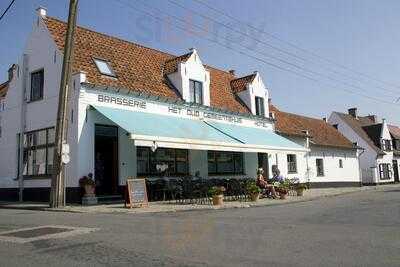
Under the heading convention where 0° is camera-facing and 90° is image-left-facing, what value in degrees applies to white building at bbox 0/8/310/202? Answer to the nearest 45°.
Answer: approximately 315°

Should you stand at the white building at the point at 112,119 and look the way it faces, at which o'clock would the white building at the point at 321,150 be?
the white building at the point at 321,150 is roughly at 9 o'clock from the white building at the point at 112,119.

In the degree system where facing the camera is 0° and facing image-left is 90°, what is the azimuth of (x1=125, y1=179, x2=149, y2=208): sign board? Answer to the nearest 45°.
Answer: approximately 0°

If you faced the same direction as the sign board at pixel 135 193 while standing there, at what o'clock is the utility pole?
The utility pole is roughly at 3 o'clock from the sign board.

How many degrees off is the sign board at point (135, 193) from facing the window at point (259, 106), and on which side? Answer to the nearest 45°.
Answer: approximately 135° to its left

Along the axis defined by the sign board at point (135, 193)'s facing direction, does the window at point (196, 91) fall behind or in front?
behind
